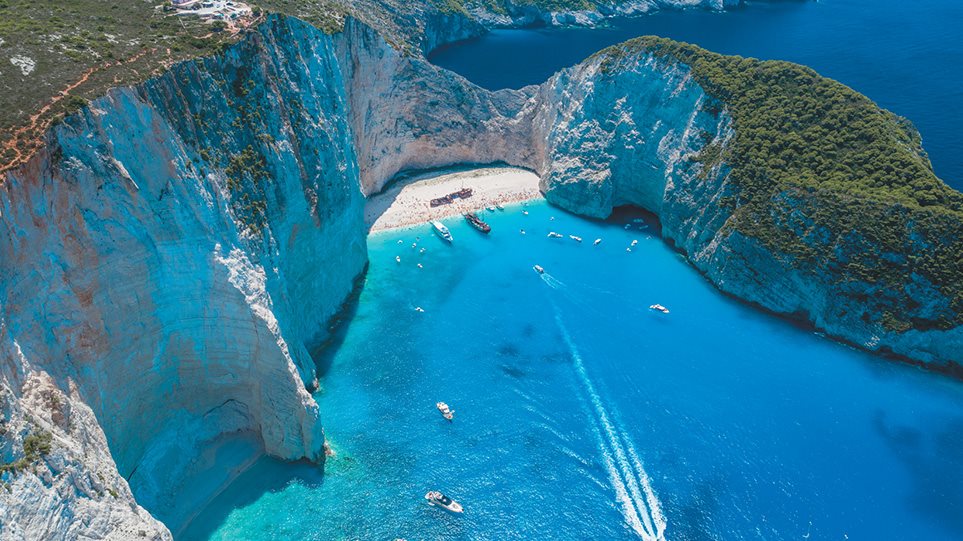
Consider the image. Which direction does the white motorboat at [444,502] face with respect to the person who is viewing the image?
facing the viewer and to the right of the viewer

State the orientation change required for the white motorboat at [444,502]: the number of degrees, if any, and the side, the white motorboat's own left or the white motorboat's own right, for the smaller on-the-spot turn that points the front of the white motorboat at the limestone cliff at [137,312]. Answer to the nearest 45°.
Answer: approximately 135° to the white motorboat's own right
